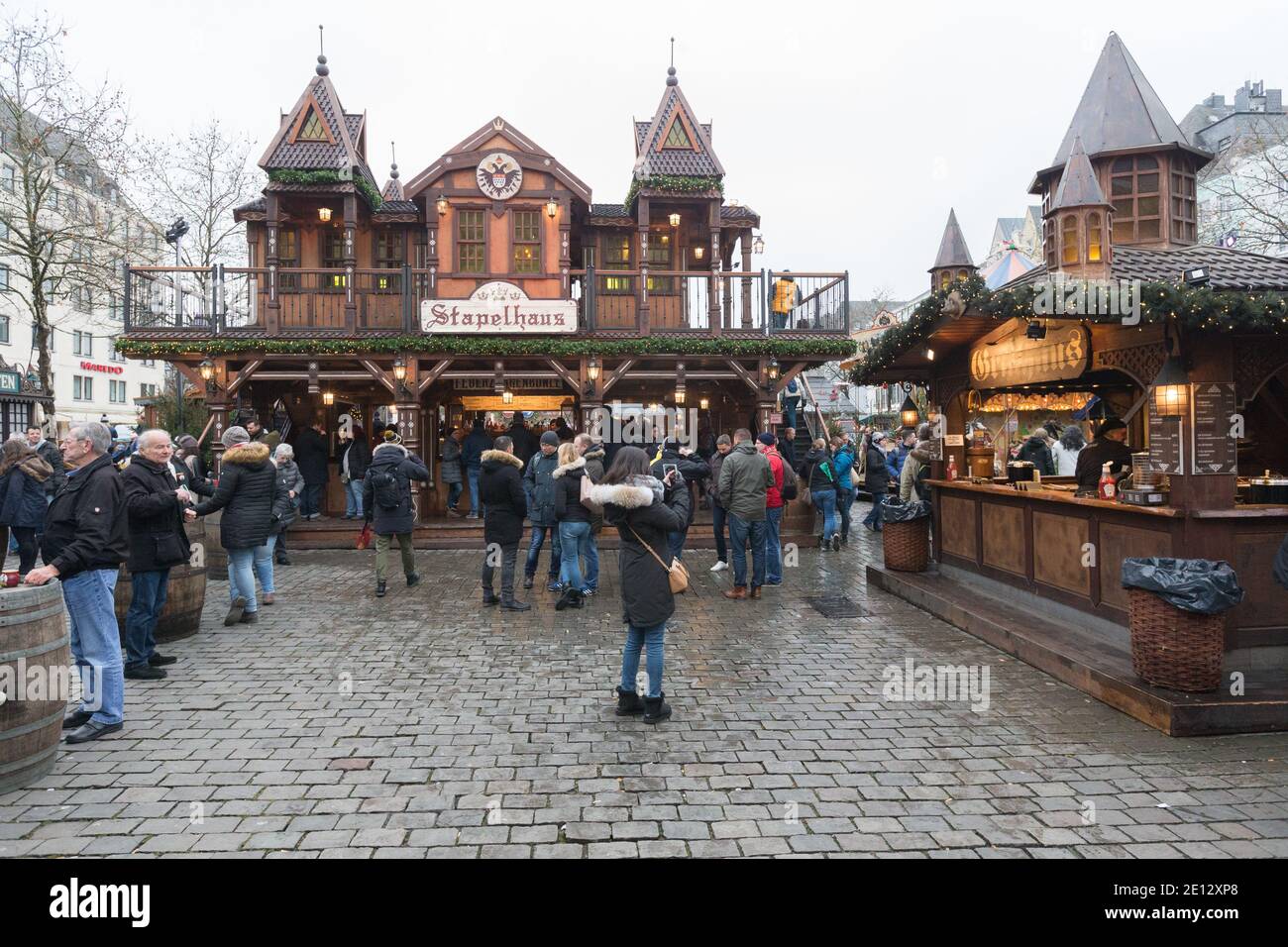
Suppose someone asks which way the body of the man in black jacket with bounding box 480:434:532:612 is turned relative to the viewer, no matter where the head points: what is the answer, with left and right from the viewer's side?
facing away from the viewer and to the right of the viewer

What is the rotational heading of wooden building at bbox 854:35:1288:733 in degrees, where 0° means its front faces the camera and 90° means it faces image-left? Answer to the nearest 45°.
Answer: approximately 45°

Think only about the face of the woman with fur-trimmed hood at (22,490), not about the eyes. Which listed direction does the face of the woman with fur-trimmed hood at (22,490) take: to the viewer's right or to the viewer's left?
to the viewer's left

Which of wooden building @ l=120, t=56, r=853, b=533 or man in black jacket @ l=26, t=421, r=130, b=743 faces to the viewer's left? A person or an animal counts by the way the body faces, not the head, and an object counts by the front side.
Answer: the man in black jacket

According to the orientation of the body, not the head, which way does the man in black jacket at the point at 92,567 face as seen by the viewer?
to the viewer's left

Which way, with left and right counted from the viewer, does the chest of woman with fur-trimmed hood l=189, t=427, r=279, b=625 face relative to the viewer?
facing away from the viewer and to the left of the viewer
